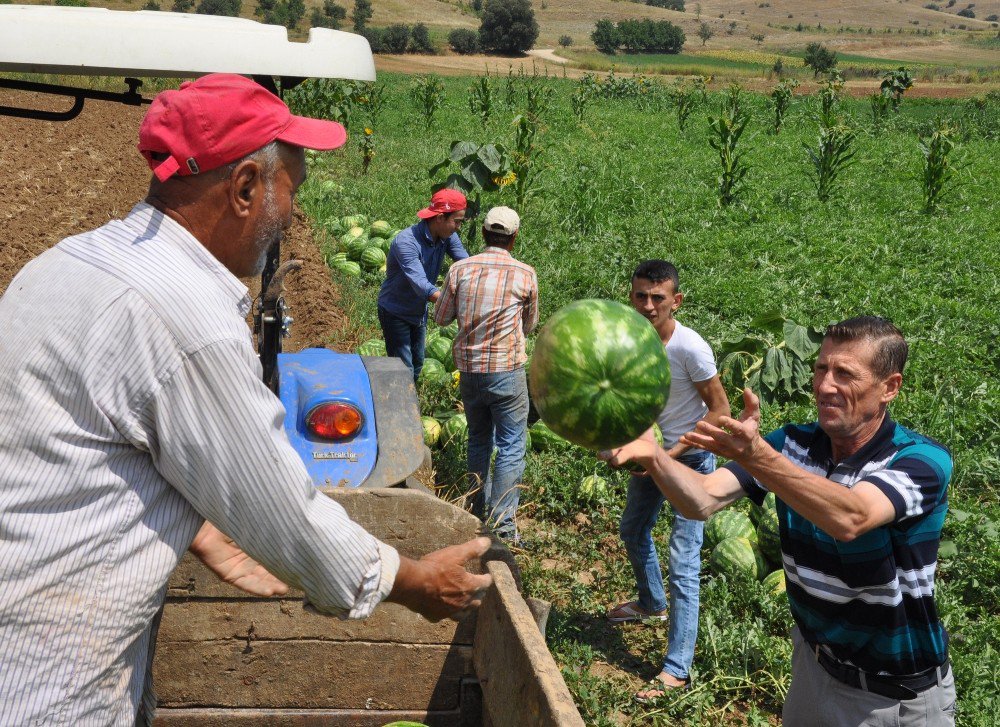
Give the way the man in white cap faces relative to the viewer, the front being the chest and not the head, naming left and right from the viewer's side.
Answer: facing away from the viewer

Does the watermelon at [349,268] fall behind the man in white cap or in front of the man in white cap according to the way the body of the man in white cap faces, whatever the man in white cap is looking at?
in front

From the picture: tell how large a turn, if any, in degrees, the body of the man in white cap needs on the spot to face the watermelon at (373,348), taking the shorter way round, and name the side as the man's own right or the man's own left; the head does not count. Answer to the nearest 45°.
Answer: approximately 45° to the man's own left

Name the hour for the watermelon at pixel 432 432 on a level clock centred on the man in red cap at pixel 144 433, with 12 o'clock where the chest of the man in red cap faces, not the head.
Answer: The watermelon is roughly at 11 o'clock from the man in red cap.

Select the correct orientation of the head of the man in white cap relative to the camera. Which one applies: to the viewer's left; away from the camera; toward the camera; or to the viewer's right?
away from the camera

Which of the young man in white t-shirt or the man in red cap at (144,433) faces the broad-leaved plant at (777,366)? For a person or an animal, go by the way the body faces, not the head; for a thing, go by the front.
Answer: the man in red cap

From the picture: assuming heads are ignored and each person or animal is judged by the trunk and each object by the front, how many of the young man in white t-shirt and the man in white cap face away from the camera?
1

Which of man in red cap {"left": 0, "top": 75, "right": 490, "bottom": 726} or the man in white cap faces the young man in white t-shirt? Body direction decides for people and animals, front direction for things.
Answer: the man in red cap

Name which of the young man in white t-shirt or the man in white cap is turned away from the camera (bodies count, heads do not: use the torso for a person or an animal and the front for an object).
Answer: the man in white cap

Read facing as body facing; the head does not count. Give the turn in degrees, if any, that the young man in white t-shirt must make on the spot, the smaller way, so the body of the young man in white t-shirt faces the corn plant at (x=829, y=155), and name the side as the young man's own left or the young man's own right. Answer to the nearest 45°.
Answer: approximately 135° to the young man's own right

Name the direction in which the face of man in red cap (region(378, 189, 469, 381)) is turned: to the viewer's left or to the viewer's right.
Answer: to the viewer's right

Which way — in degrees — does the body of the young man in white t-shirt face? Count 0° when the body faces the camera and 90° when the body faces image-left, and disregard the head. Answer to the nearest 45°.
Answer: approximately 45°

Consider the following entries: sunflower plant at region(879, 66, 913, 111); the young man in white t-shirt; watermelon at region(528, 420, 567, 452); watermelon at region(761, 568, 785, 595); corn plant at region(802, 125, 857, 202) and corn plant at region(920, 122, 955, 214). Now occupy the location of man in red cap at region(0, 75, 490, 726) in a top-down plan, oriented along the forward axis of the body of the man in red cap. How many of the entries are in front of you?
6

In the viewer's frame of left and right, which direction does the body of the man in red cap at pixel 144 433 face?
facing away from the viewer and to the right of the viewer

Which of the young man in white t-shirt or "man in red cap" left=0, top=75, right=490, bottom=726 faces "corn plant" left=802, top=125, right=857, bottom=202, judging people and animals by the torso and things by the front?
the man in red cap

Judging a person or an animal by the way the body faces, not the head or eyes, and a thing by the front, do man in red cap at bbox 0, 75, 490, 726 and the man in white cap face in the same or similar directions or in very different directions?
same or similar directions

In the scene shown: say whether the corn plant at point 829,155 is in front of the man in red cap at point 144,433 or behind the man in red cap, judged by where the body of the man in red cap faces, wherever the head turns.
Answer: in front
